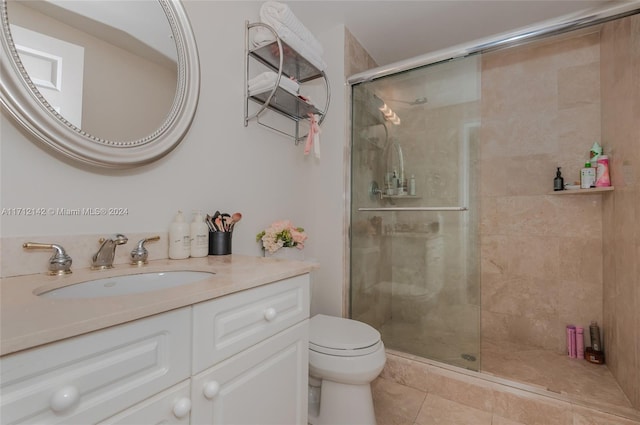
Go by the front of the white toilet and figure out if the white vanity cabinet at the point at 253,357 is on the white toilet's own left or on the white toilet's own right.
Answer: on the white toilet's own right

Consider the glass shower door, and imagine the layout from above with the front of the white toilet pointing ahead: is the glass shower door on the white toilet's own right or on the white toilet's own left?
on the white toilet's own left
